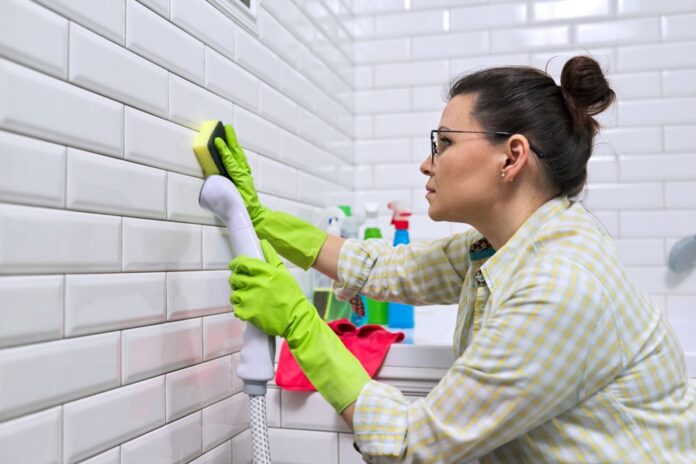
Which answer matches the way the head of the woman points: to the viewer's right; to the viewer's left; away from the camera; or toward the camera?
to the viewer's left

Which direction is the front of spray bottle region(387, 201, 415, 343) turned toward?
to the viewer's left

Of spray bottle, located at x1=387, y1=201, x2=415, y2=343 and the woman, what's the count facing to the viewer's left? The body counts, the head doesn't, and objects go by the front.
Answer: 2

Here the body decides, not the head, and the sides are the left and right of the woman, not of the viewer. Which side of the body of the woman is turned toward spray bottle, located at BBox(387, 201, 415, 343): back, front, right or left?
right

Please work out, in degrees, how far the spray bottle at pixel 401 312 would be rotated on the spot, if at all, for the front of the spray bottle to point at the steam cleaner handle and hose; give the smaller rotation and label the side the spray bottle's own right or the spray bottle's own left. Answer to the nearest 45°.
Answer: approximately 90° to the spray bottle's own left

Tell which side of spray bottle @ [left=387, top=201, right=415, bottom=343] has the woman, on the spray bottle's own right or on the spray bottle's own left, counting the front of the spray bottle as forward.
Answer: on the spray bottle's own left

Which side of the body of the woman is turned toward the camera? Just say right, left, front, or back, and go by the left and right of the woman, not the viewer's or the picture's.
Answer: left
